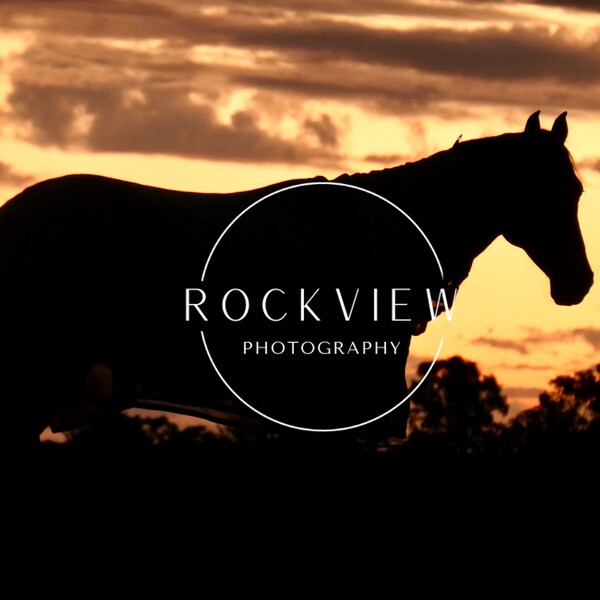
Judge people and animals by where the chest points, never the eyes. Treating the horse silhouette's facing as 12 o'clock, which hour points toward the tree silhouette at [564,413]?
The tree silhouette is roughly at 10 o'clock from the horse silhouette.

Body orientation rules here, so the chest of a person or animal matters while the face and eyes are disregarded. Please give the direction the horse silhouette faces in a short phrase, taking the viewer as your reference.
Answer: facing to the right of the viewer

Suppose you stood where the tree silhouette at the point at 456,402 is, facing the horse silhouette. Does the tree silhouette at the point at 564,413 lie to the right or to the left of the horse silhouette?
left

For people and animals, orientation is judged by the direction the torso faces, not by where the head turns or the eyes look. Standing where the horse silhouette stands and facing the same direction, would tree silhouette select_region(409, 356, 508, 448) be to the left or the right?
on its left
